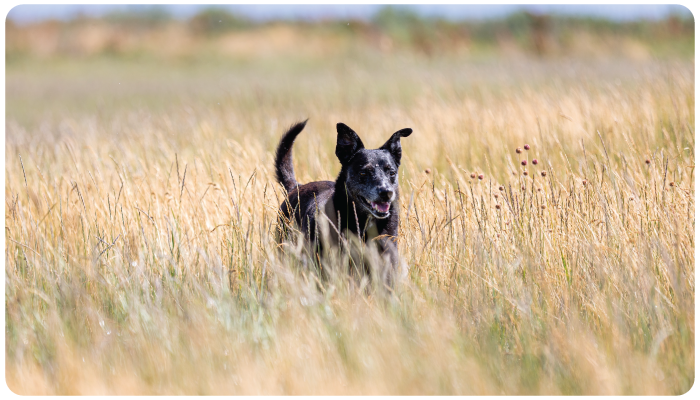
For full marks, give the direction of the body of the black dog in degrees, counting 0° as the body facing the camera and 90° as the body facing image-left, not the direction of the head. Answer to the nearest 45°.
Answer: approximately 315°
